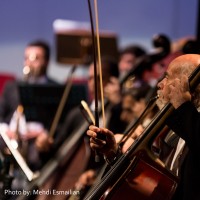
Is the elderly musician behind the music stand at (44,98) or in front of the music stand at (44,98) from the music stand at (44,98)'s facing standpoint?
behind

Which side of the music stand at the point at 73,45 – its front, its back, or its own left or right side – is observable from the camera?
back

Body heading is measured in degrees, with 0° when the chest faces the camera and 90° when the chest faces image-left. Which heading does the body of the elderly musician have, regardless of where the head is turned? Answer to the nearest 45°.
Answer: approximately 90°

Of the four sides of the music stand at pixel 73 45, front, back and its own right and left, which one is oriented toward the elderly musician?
back

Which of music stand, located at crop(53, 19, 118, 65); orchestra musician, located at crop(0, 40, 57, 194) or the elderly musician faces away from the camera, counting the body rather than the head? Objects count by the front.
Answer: the music stand

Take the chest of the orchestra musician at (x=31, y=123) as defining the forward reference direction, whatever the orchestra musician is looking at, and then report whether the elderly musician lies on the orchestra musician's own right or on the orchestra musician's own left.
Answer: on the orchestra musician's own left

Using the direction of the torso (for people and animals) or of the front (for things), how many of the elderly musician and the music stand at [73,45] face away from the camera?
1

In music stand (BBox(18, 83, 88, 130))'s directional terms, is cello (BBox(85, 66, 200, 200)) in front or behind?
behind

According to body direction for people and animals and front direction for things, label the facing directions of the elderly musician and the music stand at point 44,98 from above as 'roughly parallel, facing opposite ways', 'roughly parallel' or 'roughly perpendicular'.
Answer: roughly perpendicular

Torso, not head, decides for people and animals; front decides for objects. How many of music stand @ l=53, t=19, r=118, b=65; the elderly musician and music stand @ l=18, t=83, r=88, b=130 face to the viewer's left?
1

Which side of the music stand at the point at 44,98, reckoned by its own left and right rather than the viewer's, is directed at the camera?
back

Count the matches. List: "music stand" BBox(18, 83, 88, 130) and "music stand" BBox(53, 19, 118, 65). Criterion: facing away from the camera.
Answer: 2

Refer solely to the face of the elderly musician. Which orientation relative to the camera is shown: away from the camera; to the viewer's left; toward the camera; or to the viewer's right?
to the viewer's left

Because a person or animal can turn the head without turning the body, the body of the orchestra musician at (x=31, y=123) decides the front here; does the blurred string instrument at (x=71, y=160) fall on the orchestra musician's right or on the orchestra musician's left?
on the orchestra musician's left

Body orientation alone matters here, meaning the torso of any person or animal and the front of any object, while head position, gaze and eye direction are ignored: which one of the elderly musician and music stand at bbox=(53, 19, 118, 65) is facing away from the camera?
the music stand
